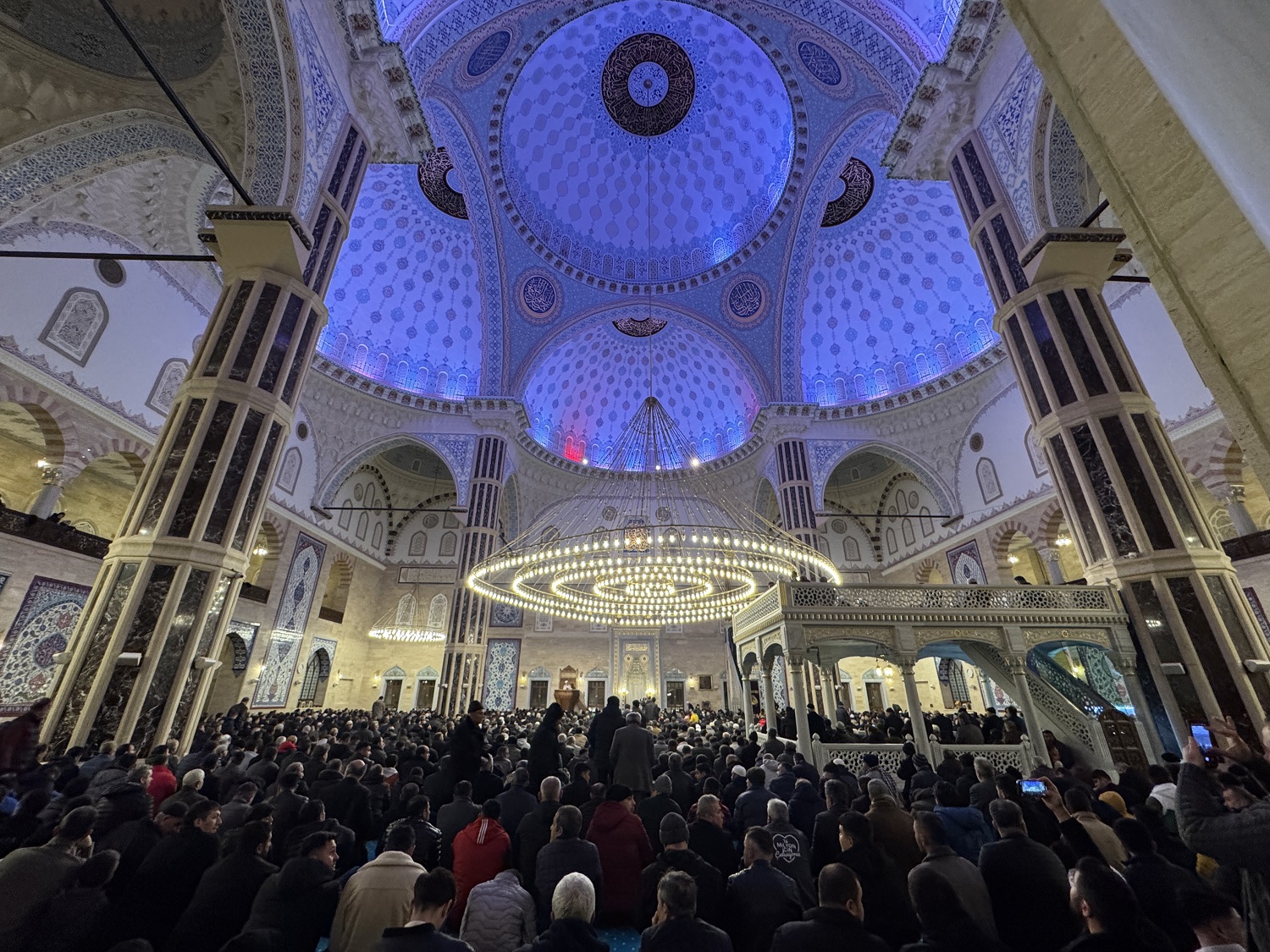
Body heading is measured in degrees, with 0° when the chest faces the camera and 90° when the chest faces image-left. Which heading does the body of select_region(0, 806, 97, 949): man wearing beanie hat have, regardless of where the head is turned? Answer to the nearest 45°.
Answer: approximately 225°

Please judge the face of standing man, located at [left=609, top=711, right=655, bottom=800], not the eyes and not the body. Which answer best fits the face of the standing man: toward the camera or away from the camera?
away from the camera

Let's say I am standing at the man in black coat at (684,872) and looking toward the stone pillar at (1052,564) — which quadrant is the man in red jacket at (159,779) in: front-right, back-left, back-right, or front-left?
back-left

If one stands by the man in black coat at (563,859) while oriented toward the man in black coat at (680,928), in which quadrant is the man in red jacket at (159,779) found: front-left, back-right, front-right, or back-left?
back-right

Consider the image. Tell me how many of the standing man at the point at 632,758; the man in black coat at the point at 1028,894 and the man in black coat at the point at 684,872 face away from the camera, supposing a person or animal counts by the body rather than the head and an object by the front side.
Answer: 3

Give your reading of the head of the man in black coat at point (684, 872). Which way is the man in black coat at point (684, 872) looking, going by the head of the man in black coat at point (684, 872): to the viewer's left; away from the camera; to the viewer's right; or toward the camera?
away from the camera

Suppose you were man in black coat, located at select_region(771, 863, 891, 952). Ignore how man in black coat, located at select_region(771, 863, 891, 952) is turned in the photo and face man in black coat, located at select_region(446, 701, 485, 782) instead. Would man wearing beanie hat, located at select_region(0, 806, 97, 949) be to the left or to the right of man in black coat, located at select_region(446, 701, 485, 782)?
left

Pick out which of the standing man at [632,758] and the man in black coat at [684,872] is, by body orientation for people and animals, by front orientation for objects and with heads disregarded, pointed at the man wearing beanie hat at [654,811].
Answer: the man in black coat

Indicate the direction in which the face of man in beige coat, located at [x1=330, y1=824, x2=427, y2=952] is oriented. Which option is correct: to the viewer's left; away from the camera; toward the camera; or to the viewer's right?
away from the camera

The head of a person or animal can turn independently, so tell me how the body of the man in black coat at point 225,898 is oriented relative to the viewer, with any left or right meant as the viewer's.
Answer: facing away from the viewer and to the right of the viewer

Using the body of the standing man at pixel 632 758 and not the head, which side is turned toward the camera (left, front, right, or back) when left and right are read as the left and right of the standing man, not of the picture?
back

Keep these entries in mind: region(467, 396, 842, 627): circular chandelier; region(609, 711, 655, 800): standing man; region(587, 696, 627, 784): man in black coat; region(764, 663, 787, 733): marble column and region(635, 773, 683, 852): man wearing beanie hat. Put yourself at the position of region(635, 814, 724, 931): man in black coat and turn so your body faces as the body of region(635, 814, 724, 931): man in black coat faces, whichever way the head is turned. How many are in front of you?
5

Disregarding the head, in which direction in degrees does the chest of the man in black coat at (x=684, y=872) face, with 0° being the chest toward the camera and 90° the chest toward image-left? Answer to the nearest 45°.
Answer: approximately 180°

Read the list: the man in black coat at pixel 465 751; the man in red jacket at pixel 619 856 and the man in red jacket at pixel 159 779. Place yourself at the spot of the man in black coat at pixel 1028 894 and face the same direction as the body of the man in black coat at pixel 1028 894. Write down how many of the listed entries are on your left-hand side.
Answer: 3

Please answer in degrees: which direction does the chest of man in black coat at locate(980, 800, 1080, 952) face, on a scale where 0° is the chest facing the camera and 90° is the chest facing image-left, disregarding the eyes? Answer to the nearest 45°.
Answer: approximately 180°

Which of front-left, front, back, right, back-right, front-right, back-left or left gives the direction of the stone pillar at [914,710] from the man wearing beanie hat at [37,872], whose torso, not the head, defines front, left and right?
front-right
